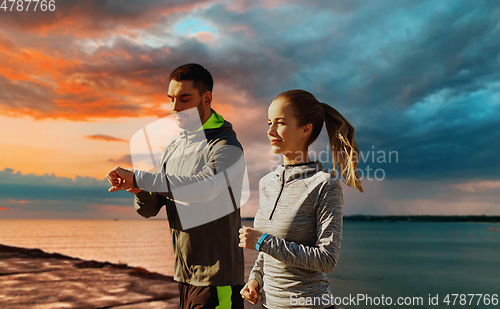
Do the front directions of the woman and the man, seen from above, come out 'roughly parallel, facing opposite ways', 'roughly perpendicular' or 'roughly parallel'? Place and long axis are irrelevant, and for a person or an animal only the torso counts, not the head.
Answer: roughly parallel

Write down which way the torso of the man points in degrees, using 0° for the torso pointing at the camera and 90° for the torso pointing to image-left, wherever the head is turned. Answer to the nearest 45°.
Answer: approximately 45°

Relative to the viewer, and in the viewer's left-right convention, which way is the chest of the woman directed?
facing the viewer and to the left of the viewer

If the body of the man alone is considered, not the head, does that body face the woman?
no

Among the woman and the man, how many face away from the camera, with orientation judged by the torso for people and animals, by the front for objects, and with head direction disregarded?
0

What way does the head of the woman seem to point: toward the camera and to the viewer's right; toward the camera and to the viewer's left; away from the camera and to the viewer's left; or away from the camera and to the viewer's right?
toward the camera and to the viewer's left

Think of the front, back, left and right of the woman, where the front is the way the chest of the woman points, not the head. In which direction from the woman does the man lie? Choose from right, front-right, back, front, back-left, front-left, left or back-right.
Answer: right
